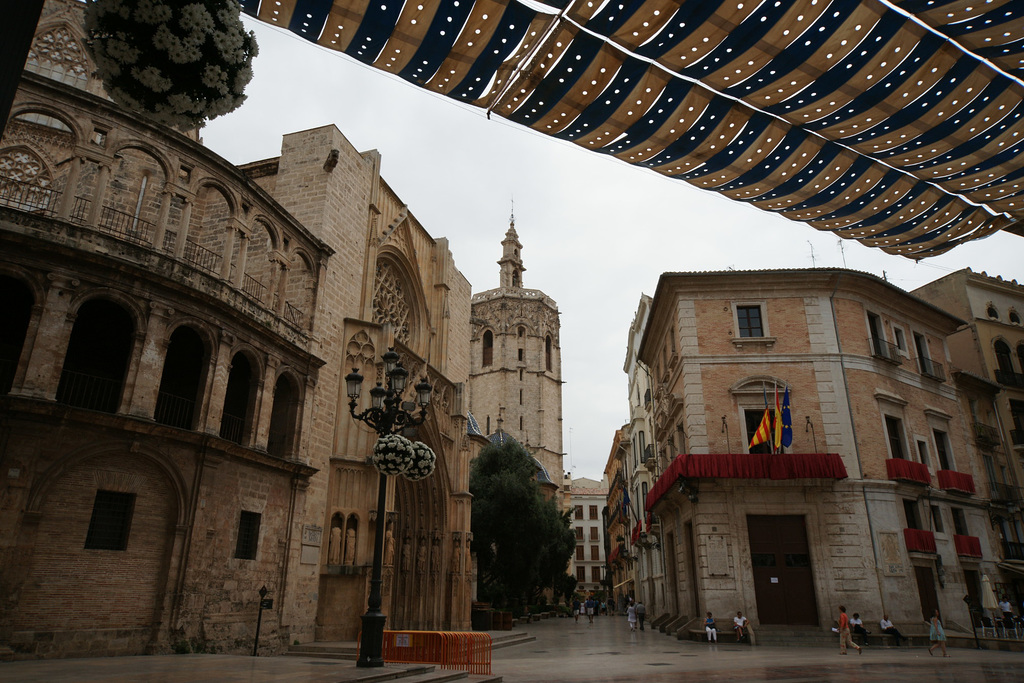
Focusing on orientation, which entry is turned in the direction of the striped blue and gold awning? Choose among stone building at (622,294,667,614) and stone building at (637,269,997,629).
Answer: stone building at (637,269,997,629)

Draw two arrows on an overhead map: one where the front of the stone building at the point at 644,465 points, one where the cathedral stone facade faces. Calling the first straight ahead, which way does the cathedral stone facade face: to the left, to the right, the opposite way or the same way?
the opposite way

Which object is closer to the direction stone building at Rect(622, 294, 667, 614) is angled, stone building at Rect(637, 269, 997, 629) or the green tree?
the green tree

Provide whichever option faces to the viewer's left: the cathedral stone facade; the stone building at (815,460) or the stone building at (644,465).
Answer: the stone building at (644,465)

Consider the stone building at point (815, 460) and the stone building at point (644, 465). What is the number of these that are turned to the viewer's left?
1

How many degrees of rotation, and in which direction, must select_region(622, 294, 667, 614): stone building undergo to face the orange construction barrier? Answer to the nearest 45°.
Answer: approximately 90° to its left

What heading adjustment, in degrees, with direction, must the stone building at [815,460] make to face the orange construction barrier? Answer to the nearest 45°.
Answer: approximately 45° to its right

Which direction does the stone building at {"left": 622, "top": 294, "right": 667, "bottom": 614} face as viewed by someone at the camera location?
facing to the left of the viewer

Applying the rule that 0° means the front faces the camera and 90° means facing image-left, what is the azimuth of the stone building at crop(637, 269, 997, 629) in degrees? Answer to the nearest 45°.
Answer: approximately 0°

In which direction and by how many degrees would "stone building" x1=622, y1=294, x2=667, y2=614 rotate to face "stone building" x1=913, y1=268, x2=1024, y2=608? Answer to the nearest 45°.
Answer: approximately 180°

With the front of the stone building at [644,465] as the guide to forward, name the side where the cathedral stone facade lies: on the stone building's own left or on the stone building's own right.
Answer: on the stone building's own left
